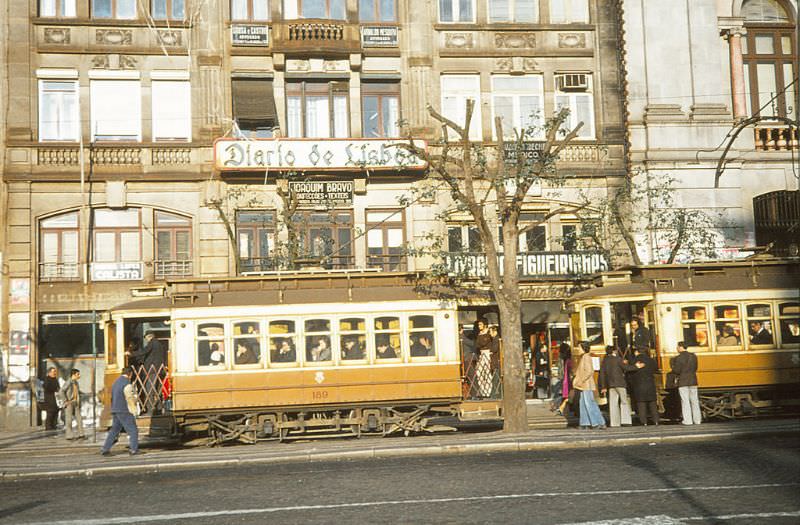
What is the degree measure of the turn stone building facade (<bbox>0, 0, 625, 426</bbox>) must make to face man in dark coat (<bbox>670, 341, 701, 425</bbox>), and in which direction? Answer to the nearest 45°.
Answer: approximately 45° to its left

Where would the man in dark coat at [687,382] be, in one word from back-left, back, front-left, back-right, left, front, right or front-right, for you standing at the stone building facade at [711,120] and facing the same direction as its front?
front

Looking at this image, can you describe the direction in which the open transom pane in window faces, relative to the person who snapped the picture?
facing the viewer

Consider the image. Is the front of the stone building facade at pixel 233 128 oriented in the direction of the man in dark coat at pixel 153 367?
yes

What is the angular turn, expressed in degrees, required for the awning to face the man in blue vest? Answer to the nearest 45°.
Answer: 0° — it already faces them

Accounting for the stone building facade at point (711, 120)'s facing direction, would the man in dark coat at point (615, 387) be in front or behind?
in front

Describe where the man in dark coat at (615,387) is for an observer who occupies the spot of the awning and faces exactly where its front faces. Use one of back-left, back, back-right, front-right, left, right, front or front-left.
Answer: front-left

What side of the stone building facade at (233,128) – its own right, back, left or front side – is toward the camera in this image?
front

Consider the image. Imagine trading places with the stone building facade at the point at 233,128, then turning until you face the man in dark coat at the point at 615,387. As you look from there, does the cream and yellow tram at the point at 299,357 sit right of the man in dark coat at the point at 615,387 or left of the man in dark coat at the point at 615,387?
right

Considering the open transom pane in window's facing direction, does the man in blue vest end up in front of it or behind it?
in front

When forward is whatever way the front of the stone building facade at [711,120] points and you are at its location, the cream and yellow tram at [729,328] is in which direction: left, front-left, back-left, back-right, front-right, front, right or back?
front

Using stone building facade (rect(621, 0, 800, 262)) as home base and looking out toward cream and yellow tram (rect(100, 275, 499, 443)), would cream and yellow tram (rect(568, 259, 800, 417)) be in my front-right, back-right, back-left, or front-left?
front-left

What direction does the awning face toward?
toward the camera

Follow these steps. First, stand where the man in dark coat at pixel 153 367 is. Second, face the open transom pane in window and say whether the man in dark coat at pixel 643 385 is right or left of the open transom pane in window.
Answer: right
